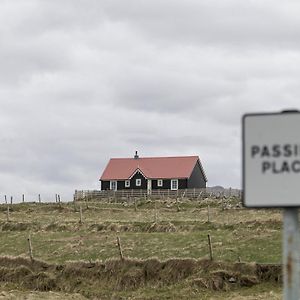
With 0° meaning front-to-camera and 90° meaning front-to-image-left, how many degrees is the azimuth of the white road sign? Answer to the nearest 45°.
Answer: approximately 0°
